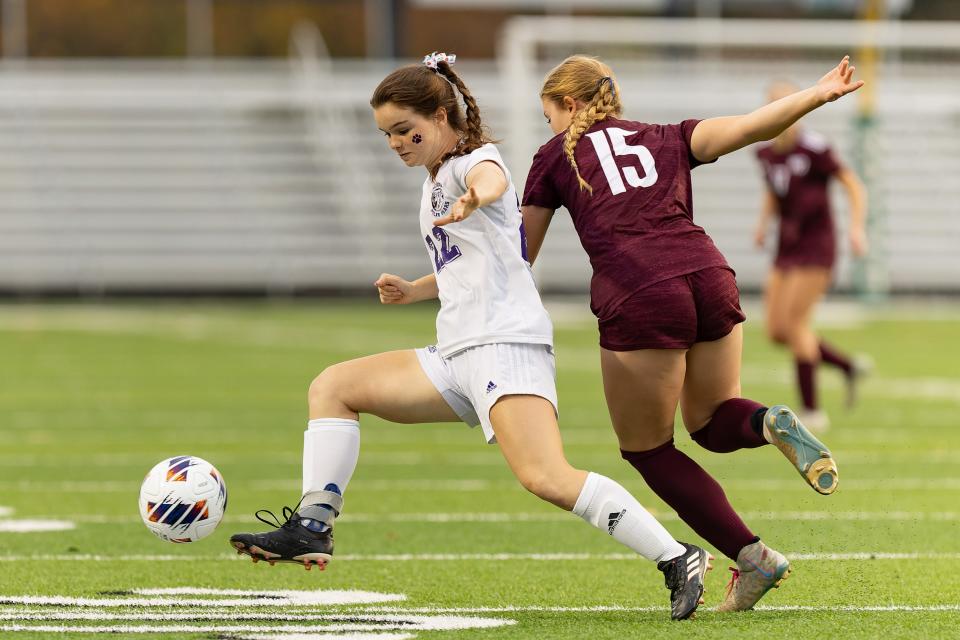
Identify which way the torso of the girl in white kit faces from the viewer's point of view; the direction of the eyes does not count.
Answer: to the viewer's left

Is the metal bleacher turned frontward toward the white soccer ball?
yes

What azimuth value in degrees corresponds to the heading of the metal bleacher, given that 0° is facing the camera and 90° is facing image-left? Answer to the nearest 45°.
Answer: approximately 0°

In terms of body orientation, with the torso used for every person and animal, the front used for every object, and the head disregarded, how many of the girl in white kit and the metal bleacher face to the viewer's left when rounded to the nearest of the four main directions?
1

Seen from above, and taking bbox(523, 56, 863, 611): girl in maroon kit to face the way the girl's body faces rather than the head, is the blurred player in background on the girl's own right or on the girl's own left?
on the girl's own right

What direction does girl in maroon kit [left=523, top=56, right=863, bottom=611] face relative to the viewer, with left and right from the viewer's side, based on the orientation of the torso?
facing away from the viewer and to the left of the viewer

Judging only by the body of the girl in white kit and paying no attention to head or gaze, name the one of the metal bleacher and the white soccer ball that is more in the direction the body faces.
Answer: the white soccer ball

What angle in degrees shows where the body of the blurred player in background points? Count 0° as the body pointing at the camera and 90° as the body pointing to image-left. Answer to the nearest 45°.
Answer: approximately 45°

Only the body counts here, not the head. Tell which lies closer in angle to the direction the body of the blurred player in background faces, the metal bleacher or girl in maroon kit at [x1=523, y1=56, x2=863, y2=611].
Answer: the girl in maroon kit
